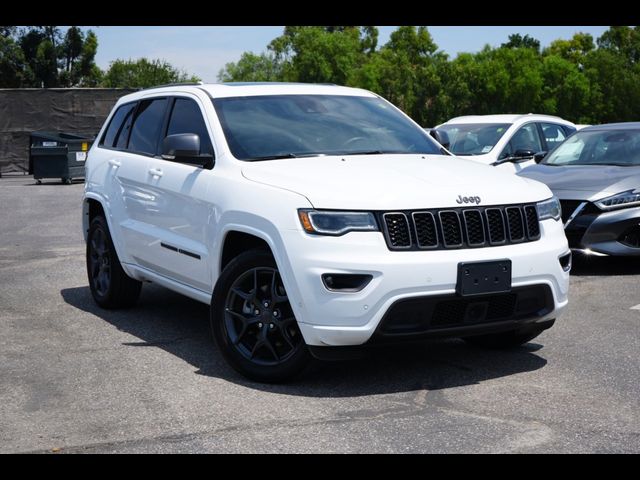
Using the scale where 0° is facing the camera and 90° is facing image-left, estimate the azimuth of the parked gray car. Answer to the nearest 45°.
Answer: approximately 45°

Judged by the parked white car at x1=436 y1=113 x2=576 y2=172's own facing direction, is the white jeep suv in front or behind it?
in front

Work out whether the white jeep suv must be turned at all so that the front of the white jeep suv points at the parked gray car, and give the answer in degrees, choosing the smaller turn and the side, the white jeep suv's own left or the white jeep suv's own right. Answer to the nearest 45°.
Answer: approximately 90° to the white jeep suv's own left

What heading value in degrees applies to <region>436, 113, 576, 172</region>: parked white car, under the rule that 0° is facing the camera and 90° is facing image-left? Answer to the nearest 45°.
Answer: approximately 45°

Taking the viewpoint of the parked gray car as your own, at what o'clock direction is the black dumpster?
The black dumpster is roughly at 3 o'clock from the parked gray car.

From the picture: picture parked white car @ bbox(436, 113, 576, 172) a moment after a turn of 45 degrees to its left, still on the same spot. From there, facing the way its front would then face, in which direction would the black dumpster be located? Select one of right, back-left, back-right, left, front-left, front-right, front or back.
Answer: back-right

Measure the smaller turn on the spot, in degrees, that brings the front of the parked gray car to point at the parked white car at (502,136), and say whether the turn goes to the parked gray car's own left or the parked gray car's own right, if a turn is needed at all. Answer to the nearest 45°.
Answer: approximately 135° to the parked gray car's own right
